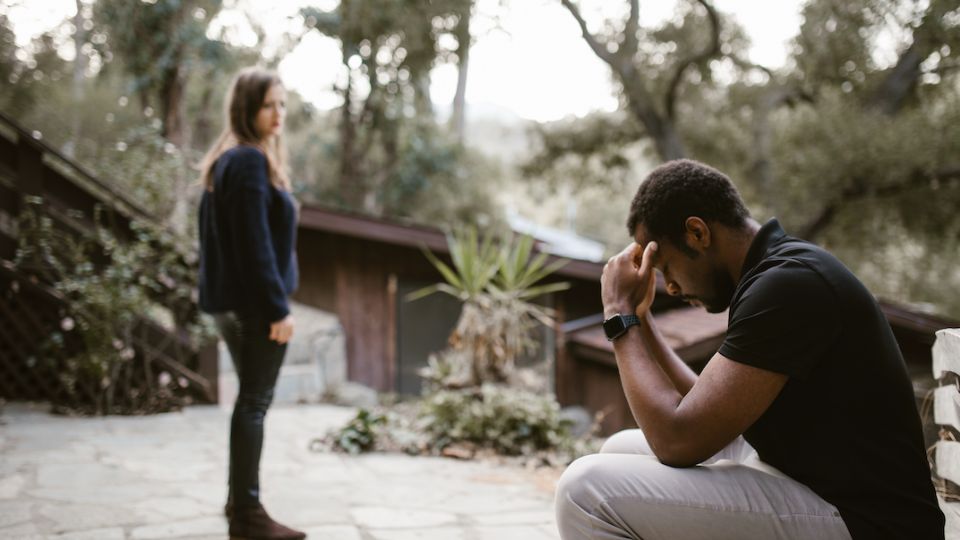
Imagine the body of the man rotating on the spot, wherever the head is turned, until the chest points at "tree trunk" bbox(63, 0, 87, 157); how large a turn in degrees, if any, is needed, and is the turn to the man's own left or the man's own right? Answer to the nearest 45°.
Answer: approximately 45° to the man's own right

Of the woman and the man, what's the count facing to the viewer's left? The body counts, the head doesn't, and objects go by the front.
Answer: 1

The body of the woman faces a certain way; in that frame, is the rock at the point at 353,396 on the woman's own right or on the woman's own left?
on the woman's own left

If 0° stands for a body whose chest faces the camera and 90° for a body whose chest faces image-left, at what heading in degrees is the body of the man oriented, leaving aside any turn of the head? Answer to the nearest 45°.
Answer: approximately 90°

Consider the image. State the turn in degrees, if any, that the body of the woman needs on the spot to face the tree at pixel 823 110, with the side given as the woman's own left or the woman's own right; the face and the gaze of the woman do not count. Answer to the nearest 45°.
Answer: approximately 45° to the woman's own left

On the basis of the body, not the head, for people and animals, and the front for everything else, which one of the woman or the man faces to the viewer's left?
the man

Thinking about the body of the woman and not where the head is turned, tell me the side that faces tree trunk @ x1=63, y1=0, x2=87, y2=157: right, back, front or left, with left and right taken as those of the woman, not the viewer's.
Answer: left

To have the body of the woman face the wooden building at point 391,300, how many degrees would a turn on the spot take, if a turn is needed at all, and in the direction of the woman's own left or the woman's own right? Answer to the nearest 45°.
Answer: approximately 90° to the woman's own left

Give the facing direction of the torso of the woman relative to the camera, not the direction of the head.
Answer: to the viewer's right
